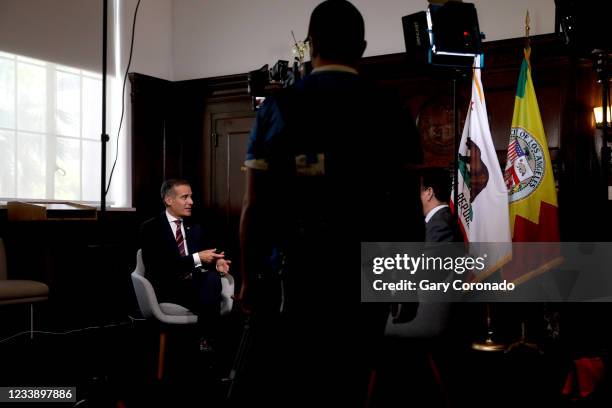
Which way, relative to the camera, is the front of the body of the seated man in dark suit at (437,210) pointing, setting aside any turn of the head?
to the viewer's left

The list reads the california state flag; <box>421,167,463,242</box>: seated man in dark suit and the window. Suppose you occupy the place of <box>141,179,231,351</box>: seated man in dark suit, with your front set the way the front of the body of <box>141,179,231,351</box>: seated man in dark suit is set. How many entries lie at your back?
1

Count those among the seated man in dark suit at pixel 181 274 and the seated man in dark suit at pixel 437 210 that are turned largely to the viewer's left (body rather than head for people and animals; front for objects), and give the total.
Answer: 1

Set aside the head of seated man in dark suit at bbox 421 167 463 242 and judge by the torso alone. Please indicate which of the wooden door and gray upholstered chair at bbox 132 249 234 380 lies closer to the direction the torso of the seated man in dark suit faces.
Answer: the gray upholstered chair

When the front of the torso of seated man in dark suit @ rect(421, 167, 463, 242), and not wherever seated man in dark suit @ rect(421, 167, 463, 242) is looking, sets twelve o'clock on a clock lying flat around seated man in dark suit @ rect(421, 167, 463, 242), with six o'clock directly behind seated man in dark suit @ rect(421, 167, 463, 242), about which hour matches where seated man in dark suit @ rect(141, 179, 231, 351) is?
seated man in dark suit @ rect(141, 179, 231, 351) is roughly at 12 o'clock from seated man in dark suit @ rect(421, 167, 463, 242).

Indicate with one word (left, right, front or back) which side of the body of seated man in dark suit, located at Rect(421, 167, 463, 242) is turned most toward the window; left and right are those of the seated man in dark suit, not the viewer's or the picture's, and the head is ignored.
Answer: front

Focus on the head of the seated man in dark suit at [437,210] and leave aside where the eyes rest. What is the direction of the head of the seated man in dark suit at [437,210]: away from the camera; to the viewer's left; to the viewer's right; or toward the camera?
to the viewer's left

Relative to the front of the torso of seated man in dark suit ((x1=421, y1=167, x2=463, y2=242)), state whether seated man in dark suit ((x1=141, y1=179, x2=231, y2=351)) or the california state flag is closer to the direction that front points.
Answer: the seated man in dark suit

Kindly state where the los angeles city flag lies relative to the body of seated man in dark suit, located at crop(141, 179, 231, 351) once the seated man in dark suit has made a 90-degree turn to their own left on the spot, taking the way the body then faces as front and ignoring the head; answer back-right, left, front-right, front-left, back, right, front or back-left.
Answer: front-right

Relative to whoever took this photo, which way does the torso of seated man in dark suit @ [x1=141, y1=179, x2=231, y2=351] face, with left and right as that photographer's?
facing the viewer and to the right of the viewer

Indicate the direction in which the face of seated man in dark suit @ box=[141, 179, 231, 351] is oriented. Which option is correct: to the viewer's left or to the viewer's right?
to the viewer's right

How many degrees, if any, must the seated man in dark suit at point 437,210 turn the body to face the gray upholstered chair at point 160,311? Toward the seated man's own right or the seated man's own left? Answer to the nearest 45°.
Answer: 0° — they already face it

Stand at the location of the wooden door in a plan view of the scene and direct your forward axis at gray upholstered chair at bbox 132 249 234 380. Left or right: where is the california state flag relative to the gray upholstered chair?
left

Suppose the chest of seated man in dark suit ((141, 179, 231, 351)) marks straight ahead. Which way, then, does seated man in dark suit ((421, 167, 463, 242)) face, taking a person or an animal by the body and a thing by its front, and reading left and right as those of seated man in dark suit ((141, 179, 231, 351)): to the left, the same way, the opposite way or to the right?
the opposite way

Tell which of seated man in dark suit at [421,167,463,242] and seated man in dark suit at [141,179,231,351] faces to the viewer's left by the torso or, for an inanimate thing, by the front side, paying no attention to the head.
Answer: seated man in dark suit at [421,167,463,242]

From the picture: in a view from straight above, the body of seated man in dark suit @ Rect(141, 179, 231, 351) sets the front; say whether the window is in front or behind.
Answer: behind
